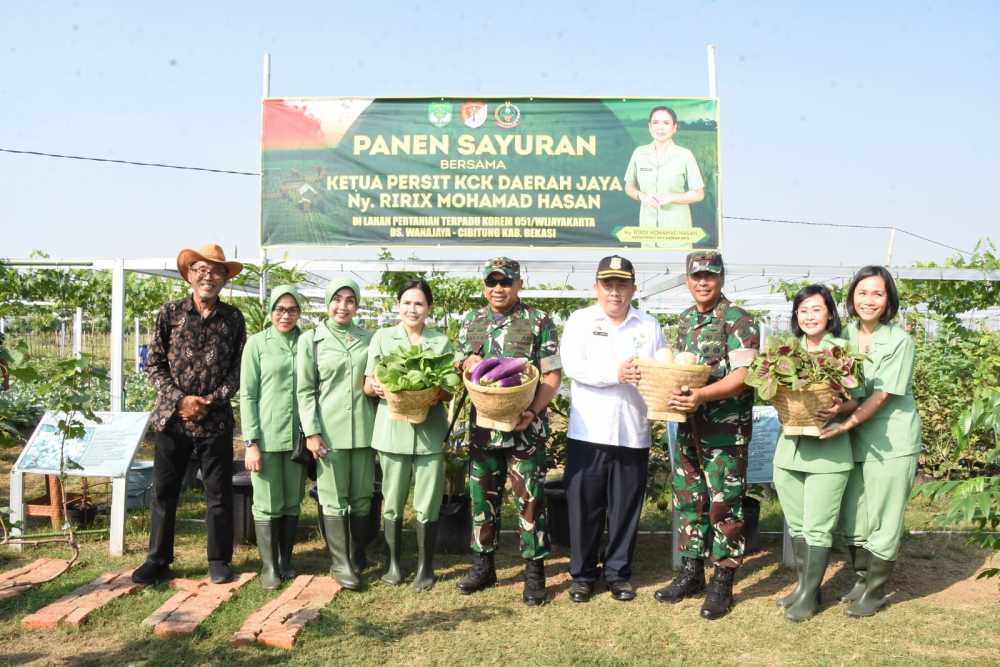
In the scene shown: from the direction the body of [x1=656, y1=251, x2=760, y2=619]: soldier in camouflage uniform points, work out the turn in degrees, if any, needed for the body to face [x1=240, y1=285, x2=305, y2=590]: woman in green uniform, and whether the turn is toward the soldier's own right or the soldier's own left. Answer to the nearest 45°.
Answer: approximately 45° to the soldier's own right

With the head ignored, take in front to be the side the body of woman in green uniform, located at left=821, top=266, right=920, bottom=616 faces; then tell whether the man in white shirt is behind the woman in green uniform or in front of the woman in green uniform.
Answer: in front

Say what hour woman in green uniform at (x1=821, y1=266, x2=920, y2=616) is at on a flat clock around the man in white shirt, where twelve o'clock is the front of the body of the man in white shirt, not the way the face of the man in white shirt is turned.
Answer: The woman in green uniform is roughly at 9 o'clock from the man in white shirt.

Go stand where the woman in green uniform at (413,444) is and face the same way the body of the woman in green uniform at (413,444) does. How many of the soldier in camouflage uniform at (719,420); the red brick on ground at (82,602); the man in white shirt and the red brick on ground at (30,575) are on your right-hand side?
2

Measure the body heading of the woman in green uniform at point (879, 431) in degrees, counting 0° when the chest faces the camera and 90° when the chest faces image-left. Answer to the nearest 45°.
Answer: approximately 45°

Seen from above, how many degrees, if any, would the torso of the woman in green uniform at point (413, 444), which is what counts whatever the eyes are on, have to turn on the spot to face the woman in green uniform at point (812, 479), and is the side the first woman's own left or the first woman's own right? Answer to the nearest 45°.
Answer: approximately 90° to the first woman's own left
